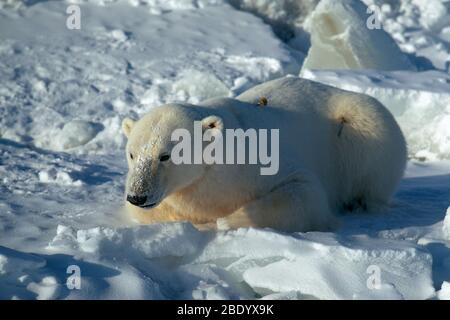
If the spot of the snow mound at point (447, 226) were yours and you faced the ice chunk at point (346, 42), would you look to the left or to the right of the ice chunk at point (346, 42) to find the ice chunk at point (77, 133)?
left

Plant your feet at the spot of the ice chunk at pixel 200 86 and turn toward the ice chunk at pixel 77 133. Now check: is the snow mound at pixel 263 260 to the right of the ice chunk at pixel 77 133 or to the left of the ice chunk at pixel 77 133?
left

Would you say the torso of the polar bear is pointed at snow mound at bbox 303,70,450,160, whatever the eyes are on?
no

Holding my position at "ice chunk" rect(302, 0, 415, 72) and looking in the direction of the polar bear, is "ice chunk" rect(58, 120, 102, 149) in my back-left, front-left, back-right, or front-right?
front-right

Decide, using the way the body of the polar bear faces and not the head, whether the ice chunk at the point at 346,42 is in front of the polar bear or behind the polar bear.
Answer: behind

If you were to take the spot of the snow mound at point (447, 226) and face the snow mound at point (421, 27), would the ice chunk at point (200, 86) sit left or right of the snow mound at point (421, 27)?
left

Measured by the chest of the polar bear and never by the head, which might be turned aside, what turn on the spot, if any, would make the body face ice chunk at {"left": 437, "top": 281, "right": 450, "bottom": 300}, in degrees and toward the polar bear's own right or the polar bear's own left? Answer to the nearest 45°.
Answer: approximately 90° to the polar bear's own left

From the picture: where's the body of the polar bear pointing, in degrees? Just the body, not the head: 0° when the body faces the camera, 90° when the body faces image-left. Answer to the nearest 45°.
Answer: approximately 45°

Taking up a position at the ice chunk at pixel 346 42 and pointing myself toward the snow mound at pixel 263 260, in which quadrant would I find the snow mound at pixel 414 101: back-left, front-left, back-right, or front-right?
front-left

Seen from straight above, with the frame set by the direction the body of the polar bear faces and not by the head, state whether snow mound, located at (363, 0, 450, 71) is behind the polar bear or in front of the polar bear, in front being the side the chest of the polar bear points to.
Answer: behind

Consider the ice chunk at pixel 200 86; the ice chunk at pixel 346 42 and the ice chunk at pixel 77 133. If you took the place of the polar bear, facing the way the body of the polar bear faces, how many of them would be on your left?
0

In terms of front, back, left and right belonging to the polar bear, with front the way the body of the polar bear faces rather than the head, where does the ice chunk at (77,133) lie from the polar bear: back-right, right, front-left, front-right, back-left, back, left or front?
right

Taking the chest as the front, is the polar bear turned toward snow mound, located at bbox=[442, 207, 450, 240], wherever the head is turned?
no
